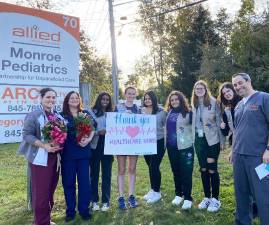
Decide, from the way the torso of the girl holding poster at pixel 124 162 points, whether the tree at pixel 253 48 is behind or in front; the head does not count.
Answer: behind

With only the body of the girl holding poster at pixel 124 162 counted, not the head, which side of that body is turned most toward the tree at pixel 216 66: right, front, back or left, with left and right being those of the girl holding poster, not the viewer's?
back

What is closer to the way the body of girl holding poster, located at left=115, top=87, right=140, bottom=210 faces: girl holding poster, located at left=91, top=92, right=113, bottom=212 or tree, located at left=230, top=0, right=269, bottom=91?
the girl holding poster

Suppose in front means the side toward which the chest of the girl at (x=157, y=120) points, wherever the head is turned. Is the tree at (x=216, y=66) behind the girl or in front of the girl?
behind

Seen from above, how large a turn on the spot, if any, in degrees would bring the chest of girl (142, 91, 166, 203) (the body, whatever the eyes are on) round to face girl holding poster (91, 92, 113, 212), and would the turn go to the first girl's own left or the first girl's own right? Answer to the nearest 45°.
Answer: approximately 45° to the first girl's own right

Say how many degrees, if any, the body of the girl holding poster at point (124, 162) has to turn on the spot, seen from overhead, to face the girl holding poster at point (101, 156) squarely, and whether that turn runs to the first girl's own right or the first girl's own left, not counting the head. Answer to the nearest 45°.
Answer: approximately 90° to the first girl's own right

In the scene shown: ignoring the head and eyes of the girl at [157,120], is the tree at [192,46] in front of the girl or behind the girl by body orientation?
behind

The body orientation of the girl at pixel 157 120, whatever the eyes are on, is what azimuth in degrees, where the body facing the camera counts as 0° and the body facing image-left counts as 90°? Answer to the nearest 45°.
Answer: approximately 45°
